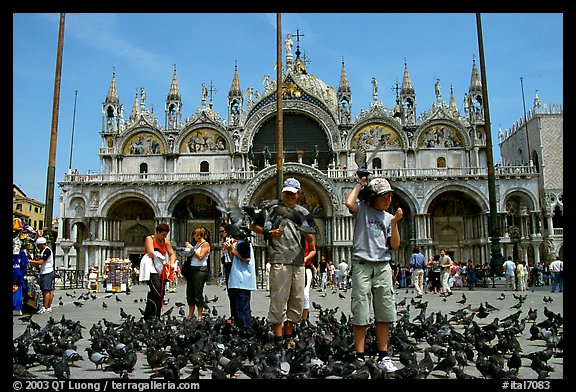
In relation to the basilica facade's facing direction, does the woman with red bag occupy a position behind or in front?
in front

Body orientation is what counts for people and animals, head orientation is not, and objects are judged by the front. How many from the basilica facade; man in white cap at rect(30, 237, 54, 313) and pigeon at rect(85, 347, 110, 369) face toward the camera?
1

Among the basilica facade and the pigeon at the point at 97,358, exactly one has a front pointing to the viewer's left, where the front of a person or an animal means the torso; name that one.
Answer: the pigeon

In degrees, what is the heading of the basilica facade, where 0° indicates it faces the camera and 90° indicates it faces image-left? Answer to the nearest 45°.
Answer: approximately 0°

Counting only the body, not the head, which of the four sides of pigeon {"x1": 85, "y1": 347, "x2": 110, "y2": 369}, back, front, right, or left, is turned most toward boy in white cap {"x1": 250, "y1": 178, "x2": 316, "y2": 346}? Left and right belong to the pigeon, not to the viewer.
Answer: back

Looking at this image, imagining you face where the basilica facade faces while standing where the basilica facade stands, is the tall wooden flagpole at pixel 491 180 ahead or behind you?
ahead

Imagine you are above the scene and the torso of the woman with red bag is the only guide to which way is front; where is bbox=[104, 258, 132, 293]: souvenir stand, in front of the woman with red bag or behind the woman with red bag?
behind

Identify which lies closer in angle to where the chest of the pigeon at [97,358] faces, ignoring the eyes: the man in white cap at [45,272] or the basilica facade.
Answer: the man in white cap

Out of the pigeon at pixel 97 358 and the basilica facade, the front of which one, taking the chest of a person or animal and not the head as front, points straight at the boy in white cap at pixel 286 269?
the basilica facade

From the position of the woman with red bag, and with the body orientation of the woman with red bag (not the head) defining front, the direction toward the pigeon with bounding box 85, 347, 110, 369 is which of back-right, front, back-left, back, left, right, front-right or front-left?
front-right

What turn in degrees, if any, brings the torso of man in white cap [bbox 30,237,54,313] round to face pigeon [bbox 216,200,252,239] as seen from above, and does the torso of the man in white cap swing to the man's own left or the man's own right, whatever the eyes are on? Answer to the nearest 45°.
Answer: approximately 90° to the man's own left
